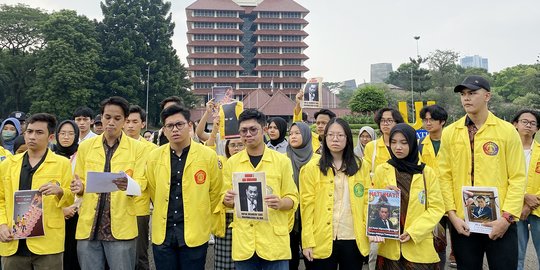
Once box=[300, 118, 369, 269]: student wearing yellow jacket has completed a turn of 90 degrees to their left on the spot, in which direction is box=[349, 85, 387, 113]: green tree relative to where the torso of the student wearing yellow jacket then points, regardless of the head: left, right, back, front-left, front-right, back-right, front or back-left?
left

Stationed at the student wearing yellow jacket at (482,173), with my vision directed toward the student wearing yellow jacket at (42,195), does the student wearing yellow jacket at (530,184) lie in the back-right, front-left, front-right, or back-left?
back-right

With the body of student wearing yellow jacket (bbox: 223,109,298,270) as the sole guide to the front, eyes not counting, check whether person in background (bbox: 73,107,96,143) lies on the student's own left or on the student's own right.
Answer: on the student's own right

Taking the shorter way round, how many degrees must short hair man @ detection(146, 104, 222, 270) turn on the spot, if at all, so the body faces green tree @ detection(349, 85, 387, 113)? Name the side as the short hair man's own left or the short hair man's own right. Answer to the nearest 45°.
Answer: approximately 135° to the short hair man's own left

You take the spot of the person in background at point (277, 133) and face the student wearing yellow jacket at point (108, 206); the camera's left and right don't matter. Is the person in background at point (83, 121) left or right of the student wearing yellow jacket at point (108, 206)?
right

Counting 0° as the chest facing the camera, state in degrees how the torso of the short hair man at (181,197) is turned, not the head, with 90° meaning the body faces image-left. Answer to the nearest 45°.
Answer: approximately 0°

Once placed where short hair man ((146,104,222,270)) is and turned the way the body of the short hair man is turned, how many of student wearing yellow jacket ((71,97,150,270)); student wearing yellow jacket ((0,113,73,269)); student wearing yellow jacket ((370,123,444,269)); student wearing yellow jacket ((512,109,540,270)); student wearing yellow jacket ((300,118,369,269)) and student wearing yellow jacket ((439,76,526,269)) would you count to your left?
4

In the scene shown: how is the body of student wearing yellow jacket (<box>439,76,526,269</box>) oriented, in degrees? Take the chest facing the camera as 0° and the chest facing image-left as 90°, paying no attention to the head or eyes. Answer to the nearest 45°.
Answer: approximately 45°
